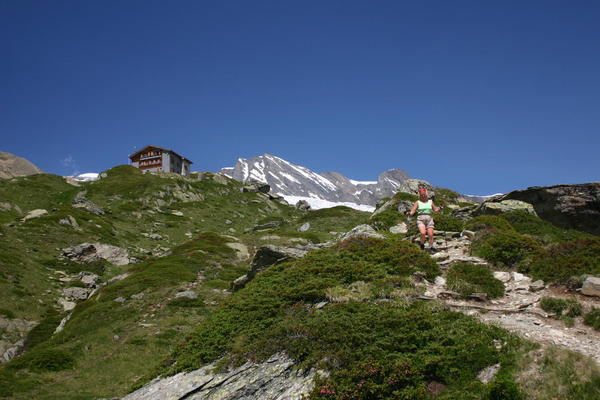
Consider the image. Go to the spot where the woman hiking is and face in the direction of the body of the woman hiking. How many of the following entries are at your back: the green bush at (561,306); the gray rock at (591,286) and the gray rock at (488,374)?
0

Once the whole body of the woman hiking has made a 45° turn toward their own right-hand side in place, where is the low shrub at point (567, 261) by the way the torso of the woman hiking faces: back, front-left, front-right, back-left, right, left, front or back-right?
left

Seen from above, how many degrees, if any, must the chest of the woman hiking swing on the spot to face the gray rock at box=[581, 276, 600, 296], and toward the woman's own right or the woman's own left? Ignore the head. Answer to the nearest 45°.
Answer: approximately 45° to the woman's own left

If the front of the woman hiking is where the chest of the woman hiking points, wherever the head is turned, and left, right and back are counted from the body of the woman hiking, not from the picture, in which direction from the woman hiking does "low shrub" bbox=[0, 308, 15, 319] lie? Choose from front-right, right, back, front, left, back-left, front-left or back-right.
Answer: right

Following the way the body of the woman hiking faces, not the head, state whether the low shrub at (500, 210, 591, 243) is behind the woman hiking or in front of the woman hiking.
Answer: behind

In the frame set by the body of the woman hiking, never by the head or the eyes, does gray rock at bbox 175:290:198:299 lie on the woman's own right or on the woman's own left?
on the woman's own right

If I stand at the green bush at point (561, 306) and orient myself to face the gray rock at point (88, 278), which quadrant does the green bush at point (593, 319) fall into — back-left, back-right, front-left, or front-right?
back-left

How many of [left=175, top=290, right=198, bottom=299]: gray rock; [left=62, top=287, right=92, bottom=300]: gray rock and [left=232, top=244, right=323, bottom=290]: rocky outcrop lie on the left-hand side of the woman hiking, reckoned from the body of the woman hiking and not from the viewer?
0

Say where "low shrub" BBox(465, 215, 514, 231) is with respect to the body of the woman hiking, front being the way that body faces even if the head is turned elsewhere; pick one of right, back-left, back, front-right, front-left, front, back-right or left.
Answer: back-left

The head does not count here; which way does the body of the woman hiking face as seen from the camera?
toward the camera

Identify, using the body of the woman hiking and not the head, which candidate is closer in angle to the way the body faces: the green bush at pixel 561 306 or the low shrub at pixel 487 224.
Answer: the green bush

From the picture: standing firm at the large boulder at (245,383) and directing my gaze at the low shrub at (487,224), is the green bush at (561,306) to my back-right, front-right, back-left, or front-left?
front-right

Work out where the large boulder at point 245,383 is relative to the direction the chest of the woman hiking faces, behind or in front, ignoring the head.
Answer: in front

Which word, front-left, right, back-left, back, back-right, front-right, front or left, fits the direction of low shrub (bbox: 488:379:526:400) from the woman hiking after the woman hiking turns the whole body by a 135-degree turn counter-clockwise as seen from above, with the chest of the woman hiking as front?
back-right

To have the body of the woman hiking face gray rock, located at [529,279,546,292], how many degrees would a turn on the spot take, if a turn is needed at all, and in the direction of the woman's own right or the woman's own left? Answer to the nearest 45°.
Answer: approximately 45° to the woman's own left

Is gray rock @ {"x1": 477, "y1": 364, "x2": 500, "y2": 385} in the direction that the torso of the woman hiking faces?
yes

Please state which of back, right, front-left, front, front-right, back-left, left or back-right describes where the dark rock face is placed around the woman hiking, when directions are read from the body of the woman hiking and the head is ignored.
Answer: back-left

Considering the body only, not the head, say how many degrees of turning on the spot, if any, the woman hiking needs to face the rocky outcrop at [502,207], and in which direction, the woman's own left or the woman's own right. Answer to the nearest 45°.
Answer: approximately 135° to the woman's own left
